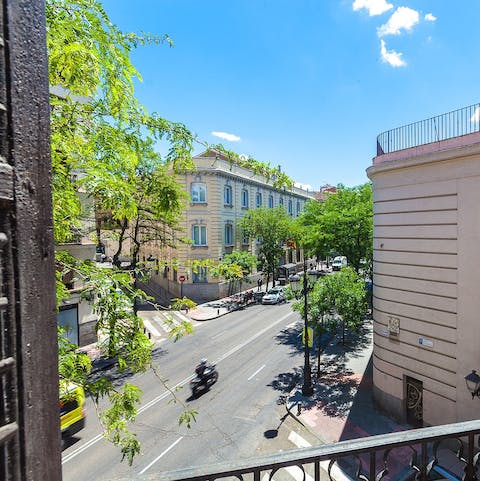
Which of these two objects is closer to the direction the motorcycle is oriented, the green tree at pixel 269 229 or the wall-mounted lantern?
the green tree

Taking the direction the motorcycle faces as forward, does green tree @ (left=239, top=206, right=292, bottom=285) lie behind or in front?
in front

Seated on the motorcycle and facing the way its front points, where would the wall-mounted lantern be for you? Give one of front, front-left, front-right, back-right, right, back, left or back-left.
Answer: right

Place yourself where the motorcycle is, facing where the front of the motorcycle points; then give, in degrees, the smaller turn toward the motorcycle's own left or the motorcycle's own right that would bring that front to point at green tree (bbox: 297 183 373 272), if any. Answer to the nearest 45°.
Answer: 0° — it already faces it

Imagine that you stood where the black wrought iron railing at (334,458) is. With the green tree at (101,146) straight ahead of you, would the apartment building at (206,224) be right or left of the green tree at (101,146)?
right

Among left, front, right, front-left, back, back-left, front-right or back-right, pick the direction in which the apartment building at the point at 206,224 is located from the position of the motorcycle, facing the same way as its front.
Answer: front-left

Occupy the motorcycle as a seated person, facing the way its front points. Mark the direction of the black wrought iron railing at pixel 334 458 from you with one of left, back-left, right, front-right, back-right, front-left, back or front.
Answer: back-right

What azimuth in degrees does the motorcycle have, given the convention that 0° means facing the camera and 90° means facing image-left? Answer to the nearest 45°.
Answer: approximately 225°
